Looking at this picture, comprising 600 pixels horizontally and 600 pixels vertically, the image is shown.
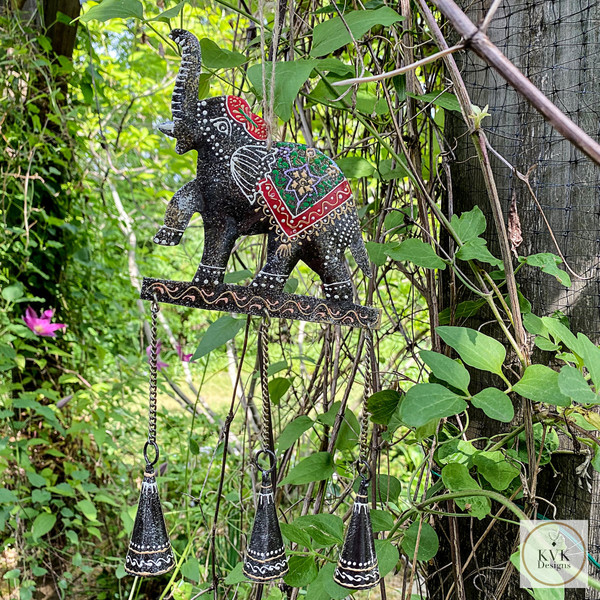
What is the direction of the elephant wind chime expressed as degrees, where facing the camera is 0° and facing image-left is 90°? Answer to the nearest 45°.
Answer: approximately 90°
